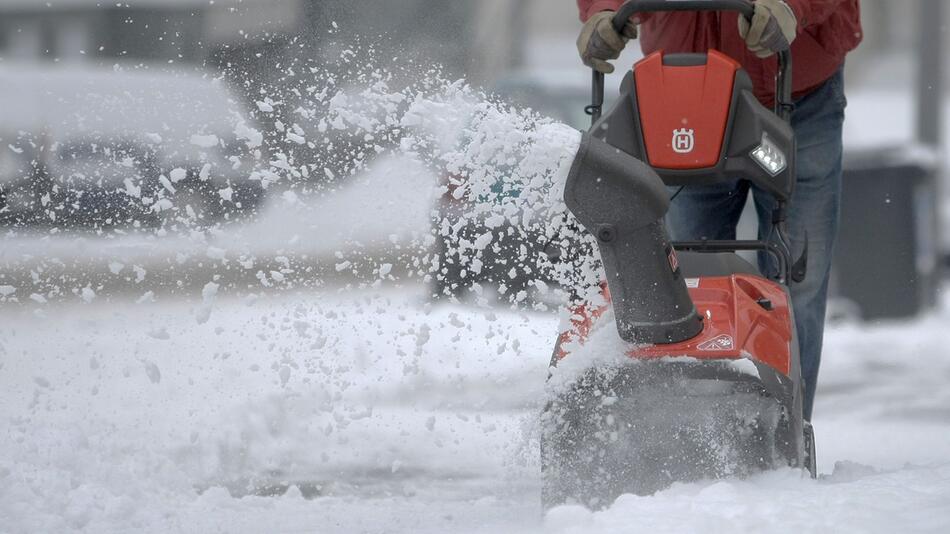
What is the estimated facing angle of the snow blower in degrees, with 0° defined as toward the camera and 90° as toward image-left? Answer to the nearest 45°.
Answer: approximately 0°

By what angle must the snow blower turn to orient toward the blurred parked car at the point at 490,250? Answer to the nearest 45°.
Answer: approximately 135° to its right

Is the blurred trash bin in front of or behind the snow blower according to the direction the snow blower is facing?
behind

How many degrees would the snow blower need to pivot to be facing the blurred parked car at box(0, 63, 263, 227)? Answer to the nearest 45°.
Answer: approximately 135° to its right
